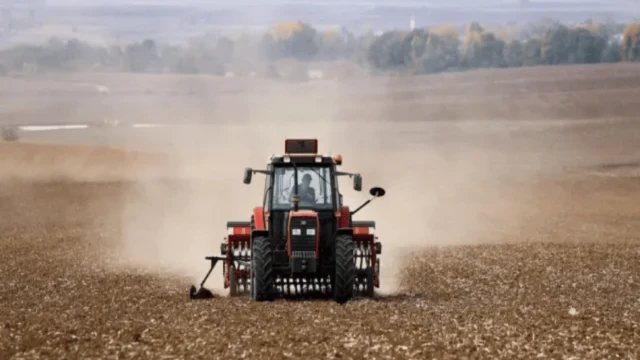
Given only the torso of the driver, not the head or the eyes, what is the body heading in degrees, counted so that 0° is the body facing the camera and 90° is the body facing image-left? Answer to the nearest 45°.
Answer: approximately 0°

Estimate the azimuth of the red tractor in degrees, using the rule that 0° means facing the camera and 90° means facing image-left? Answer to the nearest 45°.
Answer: approximately 0°
